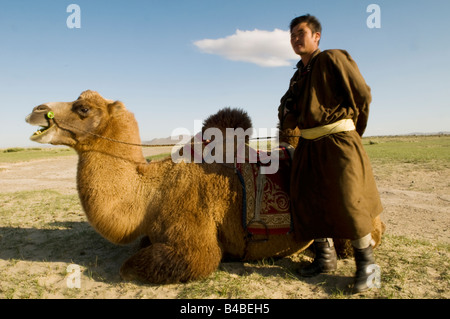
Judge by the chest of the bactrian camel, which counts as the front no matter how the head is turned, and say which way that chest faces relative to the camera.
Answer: to the viewer's left

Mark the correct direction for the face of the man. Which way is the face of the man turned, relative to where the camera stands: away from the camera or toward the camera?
toward the camera

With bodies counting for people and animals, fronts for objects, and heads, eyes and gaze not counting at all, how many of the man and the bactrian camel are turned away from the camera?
0

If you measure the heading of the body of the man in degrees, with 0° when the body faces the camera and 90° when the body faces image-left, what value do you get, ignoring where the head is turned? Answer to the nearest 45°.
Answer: approximately 45°

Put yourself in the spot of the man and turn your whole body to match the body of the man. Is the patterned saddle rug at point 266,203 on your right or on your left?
on your right
